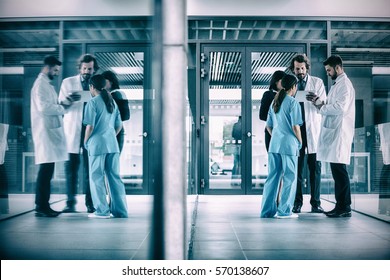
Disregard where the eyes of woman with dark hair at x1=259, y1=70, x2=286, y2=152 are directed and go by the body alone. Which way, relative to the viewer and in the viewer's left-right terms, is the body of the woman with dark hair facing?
facing to the right of the viewer

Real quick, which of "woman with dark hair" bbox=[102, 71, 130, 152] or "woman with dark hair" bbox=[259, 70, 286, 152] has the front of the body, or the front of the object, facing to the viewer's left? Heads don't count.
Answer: "woman with dark hair" bbox=[102, 71, 130, 152]

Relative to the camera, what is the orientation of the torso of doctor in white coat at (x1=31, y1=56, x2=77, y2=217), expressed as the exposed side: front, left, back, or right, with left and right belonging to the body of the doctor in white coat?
right

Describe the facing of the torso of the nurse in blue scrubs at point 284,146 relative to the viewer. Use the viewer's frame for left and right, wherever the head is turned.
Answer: facing away from the viewer and to the right of the viewer

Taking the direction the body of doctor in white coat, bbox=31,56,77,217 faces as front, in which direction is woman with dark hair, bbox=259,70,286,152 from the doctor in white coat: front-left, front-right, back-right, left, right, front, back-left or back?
front

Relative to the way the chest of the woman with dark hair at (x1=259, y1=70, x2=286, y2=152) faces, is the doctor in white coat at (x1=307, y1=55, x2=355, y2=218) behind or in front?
in front

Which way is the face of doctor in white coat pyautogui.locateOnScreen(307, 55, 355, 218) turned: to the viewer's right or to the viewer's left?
to the viewer's left

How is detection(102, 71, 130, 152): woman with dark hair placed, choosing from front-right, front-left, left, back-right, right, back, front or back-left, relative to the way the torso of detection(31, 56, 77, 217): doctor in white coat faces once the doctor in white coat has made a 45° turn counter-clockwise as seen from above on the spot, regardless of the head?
front-right

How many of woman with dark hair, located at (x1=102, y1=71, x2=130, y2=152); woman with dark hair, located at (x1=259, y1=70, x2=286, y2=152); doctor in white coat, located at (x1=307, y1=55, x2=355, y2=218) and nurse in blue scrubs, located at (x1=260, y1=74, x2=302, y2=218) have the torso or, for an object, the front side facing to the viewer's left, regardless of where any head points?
2

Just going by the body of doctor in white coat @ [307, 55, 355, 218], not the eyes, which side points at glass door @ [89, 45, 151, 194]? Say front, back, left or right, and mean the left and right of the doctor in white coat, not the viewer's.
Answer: front

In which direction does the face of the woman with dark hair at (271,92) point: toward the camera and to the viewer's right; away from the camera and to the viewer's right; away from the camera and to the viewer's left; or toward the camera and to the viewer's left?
away from the camera and to the viewer's right

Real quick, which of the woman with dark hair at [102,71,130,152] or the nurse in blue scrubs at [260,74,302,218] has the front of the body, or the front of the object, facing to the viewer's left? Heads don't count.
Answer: the woman with dark hair

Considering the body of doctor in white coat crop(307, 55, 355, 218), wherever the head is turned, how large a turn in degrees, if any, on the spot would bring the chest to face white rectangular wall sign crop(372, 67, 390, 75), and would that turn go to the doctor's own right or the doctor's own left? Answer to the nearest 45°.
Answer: approximately 90° to the doctor's own right

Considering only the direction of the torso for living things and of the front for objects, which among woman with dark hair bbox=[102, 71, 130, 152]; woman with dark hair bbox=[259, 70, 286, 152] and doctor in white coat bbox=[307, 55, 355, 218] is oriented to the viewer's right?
woman with dark hair bbox=[259, 70, 286, 152]
